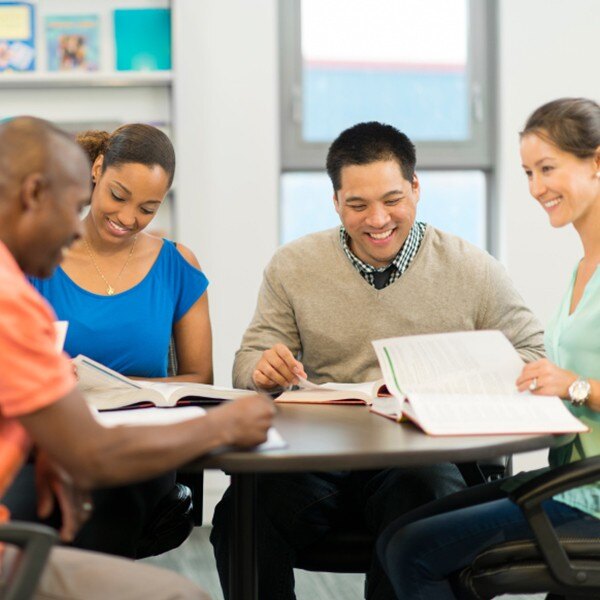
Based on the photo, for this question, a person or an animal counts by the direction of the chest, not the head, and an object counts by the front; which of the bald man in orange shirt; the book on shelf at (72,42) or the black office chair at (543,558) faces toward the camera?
the book on shelf

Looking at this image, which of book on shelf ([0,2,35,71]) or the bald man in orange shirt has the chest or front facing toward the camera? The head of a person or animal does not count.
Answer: the book on shelf

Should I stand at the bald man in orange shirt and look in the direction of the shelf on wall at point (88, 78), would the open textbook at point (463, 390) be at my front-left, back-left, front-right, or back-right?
front-right

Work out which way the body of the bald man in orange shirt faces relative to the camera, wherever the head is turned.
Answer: to the viewer's right

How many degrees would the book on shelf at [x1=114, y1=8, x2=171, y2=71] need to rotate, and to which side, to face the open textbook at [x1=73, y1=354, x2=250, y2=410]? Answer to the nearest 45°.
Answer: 0° — it already faces it

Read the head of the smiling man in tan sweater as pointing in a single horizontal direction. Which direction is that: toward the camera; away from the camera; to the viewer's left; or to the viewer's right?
toward the camera

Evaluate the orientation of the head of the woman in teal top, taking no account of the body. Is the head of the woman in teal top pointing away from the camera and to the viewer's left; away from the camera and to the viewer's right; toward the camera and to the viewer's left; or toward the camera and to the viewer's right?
toward the camera and to the viewer's left

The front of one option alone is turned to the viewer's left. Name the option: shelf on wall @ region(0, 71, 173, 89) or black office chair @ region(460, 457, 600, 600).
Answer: the black office chair

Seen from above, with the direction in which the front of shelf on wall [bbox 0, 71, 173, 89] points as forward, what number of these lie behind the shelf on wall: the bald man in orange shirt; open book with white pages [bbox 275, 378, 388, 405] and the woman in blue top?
0

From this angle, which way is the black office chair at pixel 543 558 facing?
to the viewer's left

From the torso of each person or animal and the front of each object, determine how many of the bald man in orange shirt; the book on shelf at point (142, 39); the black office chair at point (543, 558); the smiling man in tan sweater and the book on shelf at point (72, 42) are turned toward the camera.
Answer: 3

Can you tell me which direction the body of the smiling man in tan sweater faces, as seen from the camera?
toward the camera

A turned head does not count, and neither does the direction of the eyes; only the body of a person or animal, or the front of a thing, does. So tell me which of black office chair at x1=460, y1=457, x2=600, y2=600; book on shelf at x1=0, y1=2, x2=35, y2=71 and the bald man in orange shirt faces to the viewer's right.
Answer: the bald man in orange shirt

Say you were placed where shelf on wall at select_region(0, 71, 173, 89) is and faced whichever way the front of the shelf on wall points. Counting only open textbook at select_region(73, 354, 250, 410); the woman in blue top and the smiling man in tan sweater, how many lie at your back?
0

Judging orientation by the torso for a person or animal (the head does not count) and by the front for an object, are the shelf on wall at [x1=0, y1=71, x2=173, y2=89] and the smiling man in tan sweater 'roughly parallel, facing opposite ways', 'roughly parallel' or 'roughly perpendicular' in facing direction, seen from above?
roughly parallel

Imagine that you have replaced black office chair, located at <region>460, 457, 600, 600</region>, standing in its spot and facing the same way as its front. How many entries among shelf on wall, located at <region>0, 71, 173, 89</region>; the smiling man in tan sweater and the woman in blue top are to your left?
0

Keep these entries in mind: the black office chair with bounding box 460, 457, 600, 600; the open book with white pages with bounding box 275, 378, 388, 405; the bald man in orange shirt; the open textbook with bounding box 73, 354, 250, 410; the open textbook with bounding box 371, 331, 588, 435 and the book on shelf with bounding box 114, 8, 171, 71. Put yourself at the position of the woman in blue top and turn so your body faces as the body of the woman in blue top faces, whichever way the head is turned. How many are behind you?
1

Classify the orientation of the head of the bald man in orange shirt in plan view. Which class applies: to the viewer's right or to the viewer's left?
to the viewer's right
